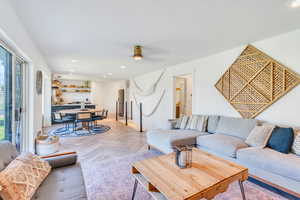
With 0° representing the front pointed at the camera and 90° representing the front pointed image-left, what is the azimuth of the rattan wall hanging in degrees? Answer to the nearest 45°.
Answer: approximately 45°

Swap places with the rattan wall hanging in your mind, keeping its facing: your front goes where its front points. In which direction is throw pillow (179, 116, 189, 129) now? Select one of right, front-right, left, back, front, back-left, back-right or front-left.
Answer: front-right

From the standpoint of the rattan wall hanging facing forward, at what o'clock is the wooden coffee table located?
The wooden coffee table is roughly at 11 o'clock from the rattan wall hanging.

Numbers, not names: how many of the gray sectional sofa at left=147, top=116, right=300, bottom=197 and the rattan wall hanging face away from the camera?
0

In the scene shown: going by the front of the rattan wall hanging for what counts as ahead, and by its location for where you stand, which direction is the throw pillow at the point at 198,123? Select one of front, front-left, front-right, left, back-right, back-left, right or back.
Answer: front-right

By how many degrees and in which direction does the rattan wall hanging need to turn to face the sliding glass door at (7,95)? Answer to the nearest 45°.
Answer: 0° — it already faces it

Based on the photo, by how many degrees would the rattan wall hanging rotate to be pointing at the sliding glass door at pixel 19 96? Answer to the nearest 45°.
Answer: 0° — it already faces it

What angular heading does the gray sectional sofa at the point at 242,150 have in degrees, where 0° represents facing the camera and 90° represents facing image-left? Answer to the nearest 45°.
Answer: approximately 45°
